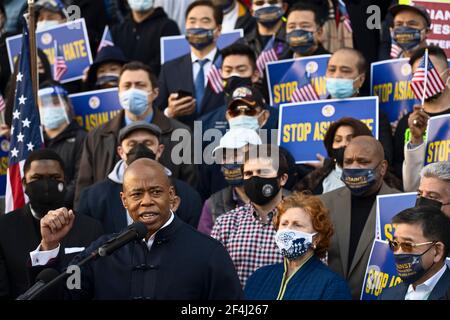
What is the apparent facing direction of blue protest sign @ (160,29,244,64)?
toward the camera

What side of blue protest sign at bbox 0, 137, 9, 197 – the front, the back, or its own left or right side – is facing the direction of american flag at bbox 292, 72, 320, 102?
left

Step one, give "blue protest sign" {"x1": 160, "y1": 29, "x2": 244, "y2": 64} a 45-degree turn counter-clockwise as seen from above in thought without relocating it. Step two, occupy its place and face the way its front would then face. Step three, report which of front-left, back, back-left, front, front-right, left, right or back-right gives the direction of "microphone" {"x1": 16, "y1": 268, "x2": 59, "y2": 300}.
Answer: front-right

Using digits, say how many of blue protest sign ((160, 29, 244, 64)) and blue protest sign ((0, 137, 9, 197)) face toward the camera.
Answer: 2

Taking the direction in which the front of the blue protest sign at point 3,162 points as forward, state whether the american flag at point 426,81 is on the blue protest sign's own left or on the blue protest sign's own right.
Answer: on the blue protest sign's own left

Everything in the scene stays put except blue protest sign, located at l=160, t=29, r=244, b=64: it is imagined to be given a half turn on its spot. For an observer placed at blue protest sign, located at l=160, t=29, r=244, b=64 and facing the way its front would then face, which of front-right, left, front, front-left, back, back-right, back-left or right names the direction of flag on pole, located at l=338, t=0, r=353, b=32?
right

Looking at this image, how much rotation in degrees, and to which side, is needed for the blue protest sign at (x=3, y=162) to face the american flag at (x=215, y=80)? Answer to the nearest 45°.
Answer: approximately 90° to its left

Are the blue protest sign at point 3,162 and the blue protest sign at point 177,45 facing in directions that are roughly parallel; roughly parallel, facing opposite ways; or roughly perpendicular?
roughly parallel

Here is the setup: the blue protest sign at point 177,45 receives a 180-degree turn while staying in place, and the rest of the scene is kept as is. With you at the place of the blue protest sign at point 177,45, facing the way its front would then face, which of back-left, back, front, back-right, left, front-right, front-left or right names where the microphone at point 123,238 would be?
back

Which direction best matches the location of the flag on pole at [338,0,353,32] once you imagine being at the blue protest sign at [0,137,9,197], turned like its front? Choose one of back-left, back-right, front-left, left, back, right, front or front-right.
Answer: left

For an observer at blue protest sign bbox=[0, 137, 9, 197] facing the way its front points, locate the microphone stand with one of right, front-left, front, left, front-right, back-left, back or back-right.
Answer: front

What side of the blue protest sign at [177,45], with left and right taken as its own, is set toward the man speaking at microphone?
front

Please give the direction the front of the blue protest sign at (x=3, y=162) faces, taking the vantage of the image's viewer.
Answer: facing the viewer
